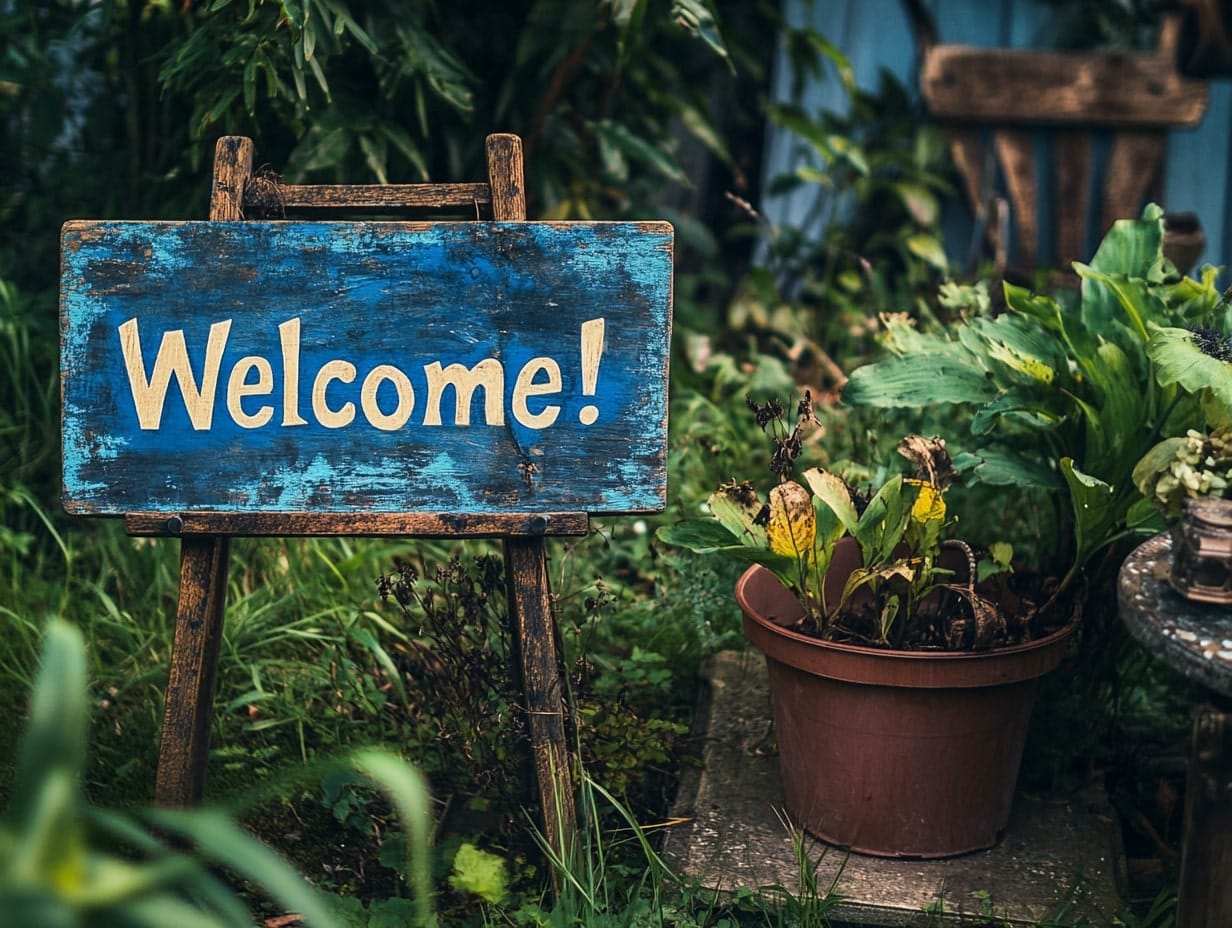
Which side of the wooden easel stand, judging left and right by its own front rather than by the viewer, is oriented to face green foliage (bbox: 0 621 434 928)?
front

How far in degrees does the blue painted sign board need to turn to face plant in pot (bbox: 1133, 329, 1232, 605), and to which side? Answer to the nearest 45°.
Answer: approximately 90° to its left

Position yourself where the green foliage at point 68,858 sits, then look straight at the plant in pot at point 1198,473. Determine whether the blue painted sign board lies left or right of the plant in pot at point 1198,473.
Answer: left

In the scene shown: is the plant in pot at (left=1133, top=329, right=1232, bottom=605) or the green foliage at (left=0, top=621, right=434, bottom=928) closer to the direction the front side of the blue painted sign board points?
the green foliage

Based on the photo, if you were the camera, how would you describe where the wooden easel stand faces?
facing the viewer

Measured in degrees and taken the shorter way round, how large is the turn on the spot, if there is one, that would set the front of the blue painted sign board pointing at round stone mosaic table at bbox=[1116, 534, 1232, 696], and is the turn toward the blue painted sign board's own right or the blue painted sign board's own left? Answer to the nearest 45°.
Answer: approximately 45° to the blue painted sign board's own left

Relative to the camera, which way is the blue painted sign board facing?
toward the camera

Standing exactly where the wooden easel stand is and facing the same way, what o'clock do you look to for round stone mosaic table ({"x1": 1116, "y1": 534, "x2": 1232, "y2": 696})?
The round stone mosaic table is roughly at 10 o'clock from the wooden easel stand.

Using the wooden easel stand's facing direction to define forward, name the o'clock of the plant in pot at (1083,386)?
The plant in pot is roughly at 9 o'clock from the wooden easel stand.

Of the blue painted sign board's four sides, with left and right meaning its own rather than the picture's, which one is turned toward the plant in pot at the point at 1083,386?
left

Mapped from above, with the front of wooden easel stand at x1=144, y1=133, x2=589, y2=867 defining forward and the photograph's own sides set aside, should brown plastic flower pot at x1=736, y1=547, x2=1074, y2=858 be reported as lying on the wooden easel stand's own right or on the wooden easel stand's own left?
on the wooden easel stand's own left

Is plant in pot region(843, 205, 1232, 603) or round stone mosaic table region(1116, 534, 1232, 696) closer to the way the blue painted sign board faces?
the round stone mosaic table
